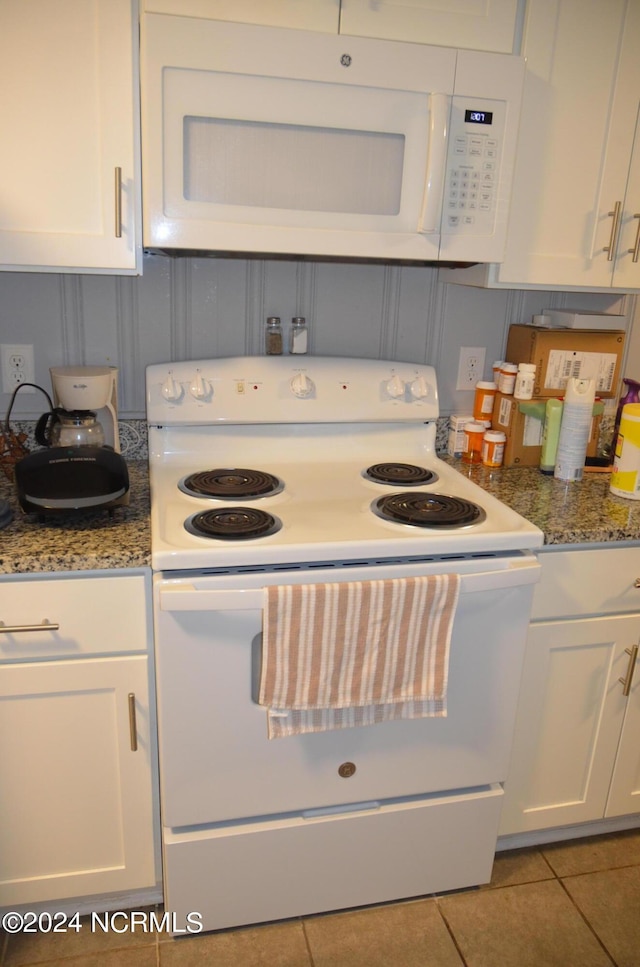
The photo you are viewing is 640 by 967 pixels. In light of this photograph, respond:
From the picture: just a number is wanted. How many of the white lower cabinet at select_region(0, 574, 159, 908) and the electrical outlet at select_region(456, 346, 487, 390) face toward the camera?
2

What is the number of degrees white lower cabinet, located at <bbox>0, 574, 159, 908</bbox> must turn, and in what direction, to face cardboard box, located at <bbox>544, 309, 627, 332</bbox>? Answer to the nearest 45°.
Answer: approximately 90° to its left

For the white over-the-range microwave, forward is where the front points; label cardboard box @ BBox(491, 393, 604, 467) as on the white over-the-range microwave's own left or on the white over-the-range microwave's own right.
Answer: on the white over-the-range microwave's own left

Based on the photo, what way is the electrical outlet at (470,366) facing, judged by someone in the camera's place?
facing the viewer

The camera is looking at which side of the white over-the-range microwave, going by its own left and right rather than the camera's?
front
